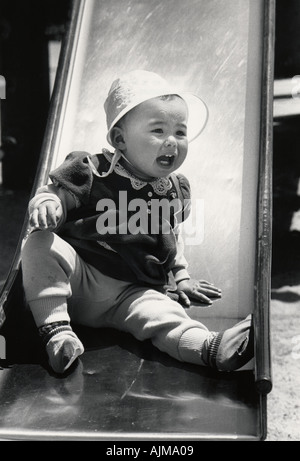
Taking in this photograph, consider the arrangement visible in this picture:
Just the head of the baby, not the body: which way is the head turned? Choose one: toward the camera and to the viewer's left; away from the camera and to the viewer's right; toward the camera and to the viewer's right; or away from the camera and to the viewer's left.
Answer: toward the camera and to the viewer's right

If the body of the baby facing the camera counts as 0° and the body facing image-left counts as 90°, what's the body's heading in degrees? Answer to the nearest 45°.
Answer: approximately 315°
